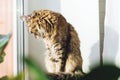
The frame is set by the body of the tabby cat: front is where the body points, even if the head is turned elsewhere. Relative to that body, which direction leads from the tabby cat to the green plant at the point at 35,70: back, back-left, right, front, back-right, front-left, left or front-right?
front-left

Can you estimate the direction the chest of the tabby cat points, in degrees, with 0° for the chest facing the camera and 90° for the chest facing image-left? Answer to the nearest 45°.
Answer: approximately 45°
